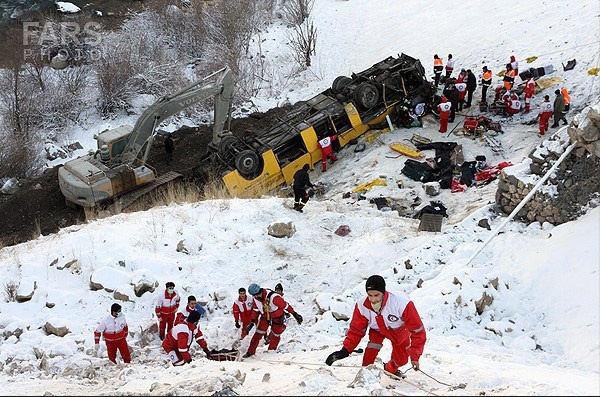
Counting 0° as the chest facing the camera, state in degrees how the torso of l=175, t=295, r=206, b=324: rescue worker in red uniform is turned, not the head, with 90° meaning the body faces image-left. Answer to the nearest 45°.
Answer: approximately 315°

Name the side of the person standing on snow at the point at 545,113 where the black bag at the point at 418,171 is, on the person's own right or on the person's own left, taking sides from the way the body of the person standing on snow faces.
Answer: on the person's own left

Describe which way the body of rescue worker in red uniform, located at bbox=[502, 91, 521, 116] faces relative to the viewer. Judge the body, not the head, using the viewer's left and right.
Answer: facing to the left of the viewer

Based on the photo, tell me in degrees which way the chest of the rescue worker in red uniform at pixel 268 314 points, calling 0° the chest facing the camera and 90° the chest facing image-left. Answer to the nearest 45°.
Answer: approximately 45°

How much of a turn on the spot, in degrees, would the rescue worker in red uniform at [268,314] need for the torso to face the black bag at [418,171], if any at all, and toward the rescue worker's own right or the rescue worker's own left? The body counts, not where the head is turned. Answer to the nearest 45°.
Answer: approximately 180°

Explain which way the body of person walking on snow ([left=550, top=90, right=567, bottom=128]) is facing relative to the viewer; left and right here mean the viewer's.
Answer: facing to the left of the viewer

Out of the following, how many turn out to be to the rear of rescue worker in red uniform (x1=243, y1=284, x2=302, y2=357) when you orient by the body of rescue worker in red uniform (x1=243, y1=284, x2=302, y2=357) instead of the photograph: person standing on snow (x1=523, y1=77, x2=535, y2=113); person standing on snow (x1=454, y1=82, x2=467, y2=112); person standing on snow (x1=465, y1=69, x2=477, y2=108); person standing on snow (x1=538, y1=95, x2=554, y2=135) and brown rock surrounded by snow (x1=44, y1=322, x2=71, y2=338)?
4

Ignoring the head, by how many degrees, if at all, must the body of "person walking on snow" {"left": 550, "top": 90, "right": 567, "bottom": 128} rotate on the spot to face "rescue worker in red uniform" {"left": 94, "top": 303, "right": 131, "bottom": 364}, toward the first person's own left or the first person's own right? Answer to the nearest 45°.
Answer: approximately 45° to the first person's own left

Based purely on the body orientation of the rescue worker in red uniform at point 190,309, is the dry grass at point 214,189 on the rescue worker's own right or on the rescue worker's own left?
on the rescue worker's own left

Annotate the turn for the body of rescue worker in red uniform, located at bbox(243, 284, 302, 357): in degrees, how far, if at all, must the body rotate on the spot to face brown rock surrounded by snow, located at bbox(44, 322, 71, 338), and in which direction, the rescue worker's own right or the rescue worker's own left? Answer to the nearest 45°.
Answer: approximately 45° to the rescue worker's own right
